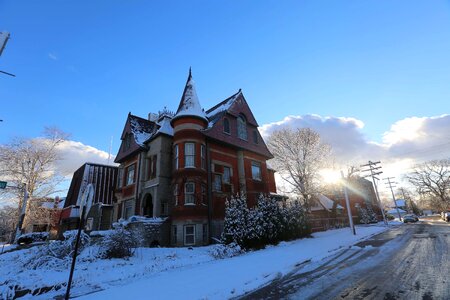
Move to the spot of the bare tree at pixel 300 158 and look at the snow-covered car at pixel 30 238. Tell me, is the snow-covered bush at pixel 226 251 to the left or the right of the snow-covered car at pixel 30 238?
left

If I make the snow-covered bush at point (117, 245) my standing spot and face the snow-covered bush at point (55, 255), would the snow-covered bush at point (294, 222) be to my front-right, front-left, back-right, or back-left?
back-right

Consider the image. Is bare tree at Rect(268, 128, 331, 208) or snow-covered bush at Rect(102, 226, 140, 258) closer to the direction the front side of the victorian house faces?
the snow-covered bush

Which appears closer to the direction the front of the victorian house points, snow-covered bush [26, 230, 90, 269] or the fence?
the snow-covered bush

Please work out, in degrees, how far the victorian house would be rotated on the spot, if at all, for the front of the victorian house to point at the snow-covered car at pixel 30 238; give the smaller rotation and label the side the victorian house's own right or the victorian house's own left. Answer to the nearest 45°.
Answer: approximately 90° to the victorian house's own right

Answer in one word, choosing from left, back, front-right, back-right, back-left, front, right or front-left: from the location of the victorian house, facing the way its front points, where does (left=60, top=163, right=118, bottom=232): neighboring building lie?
right

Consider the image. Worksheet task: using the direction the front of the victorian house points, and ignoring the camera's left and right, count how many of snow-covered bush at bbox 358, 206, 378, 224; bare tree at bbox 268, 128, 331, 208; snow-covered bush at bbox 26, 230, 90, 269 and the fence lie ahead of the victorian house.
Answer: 1

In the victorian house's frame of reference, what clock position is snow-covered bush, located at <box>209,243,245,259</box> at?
The snow-covered bush is roughly at 10 o'clock from the victorian house.

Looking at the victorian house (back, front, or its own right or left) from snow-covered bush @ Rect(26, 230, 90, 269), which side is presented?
front

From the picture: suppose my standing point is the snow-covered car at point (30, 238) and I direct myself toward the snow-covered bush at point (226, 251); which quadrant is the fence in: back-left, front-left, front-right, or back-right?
front-left
